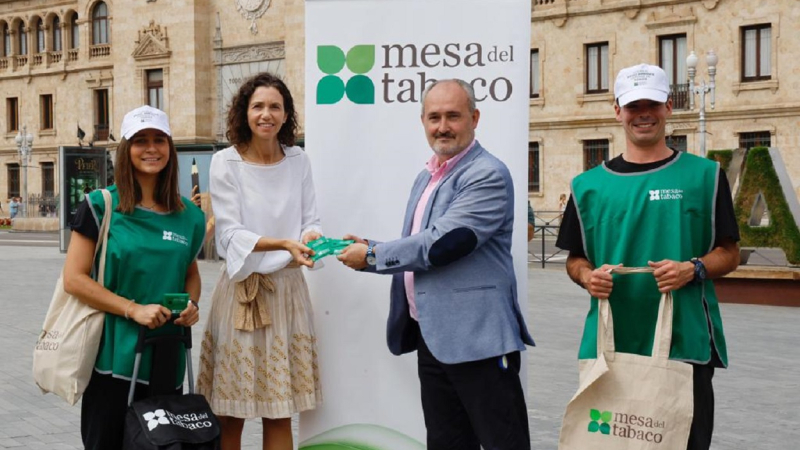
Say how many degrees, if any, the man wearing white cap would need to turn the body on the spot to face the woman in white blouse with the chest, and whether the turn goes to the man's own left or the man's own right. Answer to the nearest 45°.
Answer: approximately 90° to the man's own right

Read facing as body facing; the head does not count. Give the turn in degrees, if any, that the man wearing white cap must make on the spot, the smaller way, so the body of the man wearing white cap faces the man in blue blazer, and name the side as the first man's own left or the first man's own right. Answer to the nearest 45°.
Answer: approximately 90° to the first man's own right

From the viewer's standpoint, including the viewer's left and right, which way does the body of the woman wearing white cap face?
facing the viewer and to the right of the viewer

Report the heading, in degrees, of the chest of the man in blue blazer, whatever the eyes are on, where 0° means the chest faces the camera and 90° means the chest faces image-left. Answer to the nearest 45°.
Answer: approximately 45°

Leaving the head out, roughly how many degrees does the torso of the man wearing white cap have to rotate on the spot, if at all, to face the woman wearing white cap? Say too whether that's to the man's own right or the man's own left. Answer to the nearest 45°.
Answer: approximately 90° to the man's own right

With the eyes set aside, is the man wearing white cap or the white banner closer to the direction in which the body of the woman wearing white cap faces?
the man wearing white cap

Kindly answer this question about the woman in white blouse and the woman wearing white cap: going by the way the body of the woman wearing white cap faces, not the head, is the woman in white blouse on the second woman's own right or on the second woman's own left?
on the second woman's own left

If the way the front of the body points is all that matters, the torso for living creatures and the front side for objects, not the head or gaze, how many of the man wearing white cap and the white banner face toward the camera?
2

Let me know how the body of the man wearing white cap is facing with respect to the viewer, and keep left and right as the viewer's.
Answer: facing the viewer

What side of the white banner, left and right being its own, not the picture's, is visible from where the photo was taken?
front

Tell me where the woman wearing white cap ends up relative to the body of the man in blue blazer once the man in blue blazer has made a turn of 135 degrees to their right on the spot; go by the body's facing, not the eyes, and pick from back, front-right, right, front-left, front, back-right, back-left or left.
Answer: left

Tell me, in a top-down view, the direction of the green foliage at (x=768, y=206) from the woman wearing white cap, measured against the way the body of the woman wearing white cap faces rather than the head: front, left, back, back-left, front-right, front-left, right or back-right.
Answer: left
